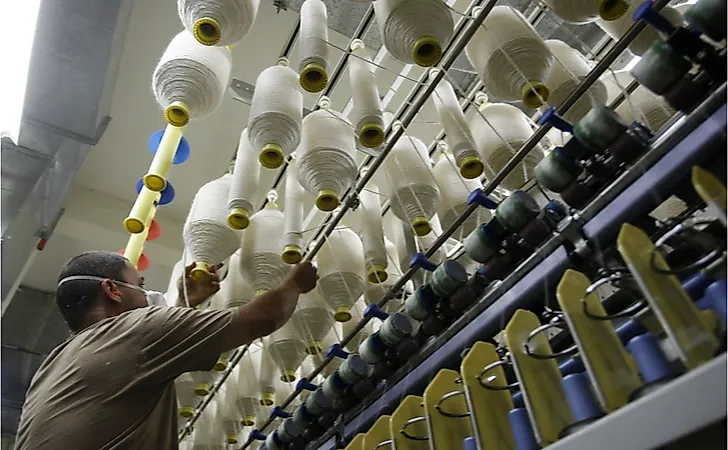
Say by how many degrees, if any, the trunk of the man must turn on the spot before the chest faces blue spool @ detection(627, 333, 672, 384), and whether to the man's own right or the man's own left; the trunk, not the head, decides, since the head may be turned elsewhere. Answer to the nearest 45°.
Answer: approximately 90° to the man's own right

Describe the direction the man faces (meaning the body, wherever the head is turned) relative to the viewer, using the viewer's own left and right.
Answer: facing away from the viewer and to the right of the viewer

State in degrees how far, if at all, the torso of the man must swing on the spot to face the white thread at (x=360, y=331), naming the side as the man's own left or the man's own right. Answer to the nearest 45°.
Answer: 0° — they already face it

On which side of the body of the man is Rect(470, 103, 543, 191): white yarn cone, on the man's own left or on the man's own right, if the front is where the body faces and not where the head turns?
on the man's own right

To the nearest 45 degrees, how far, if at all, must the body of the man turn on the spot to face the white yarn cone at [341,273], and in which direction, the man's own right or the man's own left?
approximately 45° to the man's own right
